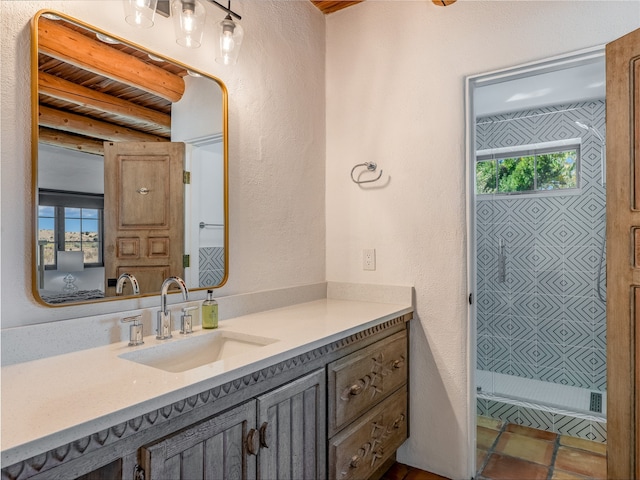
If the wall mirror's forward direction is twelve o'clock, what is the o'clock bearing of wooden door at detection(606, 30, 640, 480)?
The wooden door is roughly at 11 o'clock from the wall mirror.

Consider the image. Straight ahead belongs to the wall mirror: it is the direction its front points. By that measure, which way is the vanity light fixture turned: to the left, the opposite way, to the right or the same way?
the same way

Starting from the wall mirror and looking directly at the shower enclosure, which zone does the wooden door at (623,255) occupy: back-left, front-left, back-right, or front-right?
front-right

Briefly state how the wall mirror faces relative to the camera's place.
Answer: facing the viewer and to the right of the viewer

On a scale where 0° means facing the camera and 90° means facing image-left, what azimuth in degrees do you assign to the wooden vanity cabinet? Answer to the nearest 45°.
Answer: approximately 315°

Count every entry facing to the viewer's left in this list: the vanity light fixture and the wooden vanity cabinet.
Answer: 0

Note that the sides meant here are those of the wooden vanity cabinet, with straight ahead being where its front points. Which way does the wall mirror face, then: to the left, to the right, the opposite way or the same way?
the same way

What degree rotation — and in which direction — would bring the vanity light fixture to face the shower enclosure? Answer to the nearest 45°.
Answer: approximately 45° to its left

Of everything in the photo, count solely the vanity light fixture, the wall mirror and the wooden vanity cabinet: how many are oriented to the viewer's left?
0

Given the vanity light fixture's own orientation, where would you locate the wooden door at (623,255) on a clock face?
The wooden door is roughly at 11 o'clock from the vanity light fixture.

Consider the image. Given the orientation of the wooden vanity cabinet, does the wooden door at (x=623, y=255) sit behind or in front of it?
in front

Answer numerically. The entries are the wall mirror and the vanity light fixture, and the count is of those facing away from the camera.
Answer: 0

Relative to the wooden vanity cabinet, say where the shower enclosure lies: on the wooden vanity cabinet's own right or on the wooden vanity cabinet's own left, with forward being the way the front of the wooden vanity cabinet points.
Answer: on the wooden vanity cabinet's own left

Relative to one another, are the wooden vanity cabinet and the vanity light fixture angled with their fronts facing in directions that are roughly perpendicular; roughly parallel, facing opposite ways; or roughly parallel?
roughly parallel
